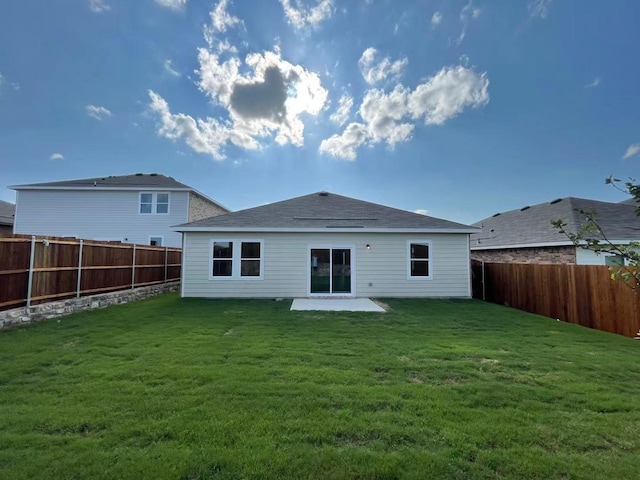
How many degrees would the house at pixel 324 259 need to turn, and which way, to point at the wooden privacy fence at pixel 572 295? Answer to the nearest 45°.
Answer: approximately 135° to its right

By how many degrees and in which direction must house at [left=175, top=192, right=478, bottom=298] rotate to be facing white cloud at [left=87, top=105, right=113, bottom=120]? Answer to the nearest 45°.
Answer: approximately 90° to its left

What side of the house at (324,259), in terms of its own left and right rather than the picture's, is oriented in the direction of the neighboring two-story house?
left

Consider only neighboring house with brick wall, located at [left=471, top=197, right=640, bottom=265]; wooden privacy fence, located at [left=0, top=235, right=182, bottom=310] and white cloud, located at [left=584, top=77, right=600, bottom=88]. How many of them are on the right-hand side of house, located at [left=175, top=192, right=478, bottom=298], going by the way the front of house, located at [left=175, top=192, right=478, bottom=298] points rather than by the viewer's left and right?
2

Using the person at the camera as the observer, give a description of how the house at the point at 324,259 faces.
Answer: facing away from the viewer

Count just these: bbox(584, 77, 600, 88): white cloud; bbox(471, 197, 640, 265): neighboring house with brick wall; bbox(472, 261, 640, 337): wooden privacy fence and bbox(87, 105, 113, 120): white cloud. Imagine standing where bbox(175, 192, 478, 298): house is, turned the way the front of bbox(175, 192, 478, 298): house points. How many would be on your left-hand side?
1

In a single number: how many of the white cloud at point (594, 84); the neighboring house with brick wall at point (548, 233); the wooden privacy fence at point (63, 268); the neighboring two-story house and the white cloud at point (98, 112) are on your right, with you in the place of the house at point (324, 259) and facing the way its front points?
2
